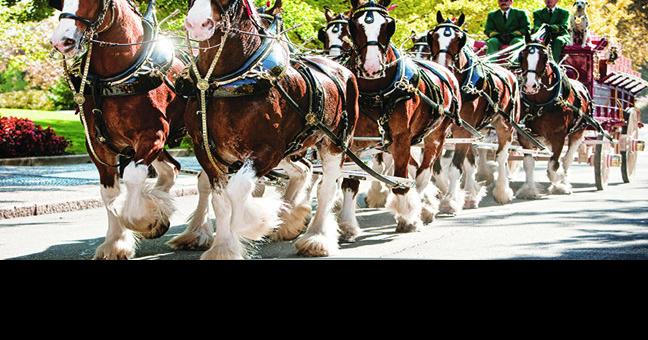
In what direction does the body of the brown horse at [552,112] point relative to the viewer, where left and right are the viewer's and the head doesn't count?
facing the viewer and to the left of the viewer

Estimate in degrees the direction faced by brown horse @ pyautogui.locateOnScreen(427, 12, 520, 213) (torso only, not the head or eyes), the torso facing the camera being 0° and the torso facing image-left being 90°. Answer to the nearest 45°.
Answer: approximately 45°

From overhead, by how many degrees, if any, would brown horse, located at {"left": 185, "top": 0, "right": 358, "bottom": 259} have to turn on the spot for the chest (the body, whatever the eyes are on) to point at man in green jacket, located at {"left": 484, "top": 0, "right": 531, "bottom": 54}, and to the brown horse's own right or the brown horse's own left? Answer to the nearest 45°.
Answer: approximately 180°

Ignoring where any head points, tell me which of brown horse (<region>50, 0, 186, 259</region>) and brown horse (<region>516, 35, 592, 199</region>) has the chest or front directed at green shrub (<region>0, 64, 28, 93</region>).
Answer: brown horse (<region>516, 35, 592, 199</region>)

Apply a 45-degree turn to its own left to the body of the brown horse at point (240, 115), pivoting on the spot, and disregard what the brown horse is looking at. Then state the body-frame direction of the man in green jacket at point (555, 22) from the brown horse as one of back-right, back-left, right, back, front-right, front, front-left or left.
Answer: back-left

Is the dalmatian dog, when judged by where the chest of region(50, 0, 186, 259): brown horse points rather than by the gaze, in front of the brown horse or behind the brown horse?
behind

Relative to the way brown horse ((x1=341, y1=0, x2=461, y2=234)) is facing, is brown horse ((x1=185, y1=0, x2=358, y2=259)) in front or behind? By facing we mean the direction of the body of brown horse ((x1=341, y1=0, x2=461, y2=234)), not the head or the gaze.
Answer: in front
